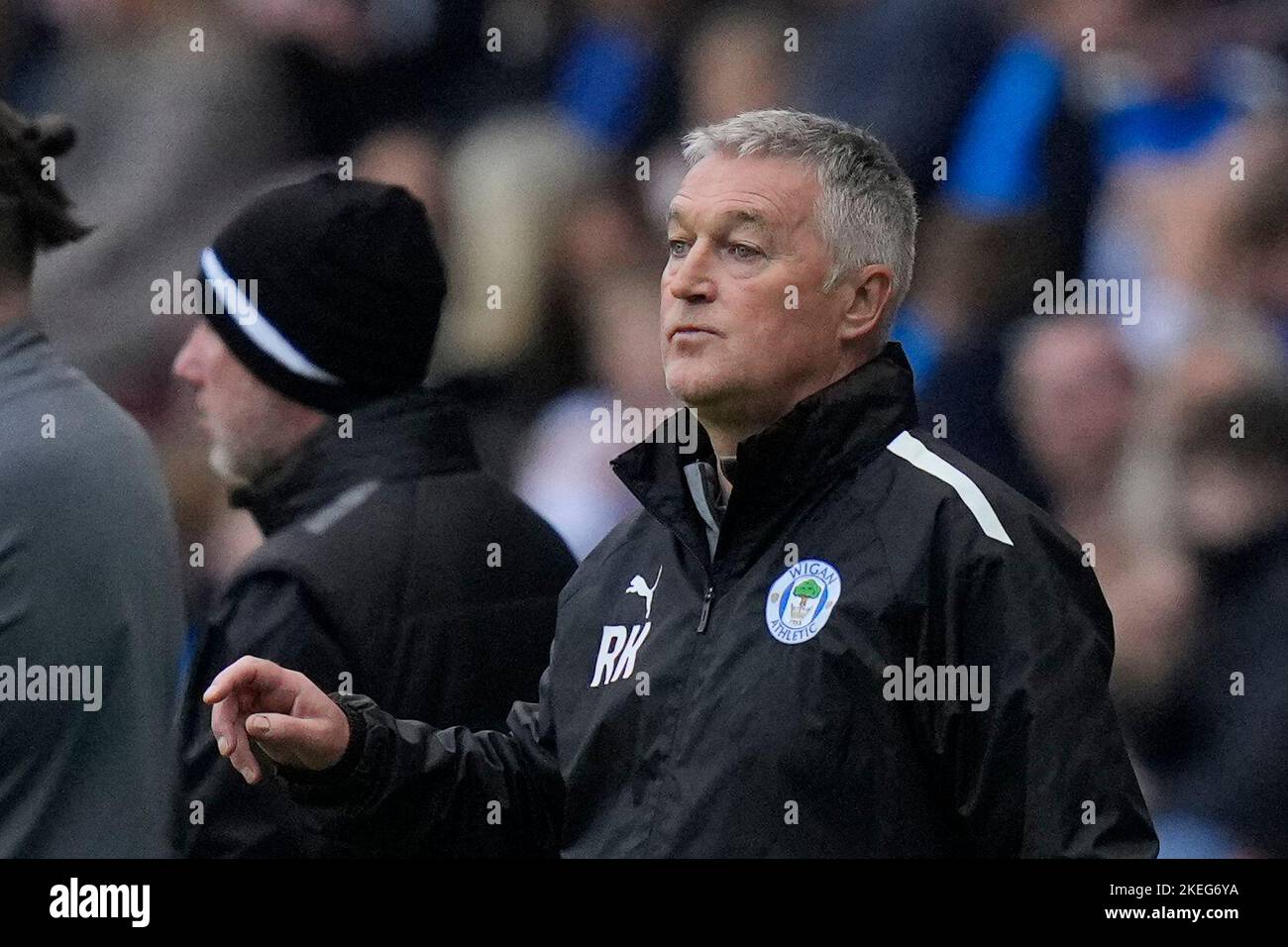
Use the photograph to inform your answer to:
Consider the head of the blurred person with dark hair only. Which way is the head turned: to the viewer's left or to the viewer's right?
to the viewer's left

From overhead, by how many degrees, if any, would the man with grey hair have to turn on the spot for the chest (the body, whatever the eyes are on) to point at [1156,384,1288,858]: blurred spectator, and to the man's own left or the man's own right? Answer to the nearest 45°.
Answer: approximately 180°

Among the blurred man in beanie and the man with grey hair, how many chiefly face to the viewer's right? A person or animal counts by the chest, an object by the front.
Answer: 0

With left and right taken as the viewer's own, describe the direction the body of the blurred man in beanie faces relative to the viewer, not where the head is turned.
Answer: facing away from the viewer and to the left of the viewer

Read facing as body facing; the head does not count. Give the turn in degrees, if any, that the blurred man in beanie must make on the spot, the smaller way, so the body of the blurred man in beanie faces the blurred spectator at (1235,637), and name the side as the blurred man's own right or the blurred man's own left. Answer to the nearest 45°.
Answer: approximately 135° to the blurred man's own right

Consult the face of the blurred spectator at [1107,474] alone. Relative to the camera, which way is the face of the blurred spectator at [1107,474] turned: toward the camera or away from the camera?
toward the camera

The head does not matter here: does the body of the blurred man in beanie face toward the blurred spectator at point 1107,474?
no

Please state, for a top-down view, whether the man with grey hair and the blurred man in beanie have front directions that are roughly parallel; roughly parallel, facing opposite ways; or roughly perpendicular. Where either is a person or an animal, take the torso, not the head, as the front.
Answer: roughly perpendicular

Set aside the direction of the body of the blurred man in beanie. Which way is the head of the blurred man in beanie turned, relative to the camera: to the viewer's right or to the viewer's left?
to the viewer's left

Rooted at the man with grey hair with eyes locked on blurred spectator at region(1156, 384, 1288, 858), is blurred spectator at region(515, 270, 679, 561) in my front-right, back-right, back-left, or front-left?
front-left

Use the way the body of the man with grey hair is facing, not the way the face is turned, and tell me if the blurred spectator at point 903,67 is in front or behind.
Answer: behind

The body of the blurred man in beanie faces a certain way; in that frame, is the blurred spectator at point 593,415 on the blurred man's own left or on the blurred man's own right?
on the blurred man's own right

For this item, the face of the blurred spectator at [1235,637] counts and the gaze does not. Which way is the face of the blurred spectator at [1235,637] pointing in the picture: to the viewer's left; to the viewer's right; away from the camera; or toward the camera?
toward the camera

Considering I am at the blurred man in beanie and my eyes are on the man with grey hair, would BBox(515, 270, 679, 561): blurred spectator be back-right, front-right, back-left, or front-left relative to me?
back-left

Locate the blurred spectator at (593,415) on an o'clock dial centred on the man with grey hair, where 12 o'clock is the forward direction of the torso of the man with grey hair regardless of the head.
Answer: The blurred spectator is roughly at 4 o'clock from the man with grey hair.

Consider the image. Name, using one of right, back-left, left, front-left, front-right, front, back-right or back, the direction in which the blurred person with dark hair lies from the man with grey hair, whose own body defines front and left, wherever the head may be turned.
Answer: right

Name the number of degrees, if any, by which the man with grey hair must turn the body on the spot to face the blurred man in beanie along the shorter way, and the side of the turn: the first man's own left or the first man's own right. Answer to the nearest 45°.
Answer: approximately 90° to the first man's own right

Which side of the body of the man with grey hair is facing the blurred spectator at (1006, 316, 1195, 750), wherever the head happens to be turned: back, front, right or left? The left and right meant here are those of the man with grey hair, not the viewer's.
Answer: back

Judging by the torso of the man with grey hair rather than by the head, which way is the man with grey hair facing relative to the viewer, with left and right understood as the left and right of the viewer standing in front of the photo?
facing the viewer and to the left of the viewer

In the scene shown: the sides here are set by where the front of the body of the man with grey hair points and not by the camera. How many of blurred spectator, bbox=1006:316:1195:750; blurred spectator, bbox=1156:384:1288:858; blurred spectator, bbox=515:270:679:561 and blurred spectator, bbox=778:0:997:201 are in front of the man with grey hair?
0
